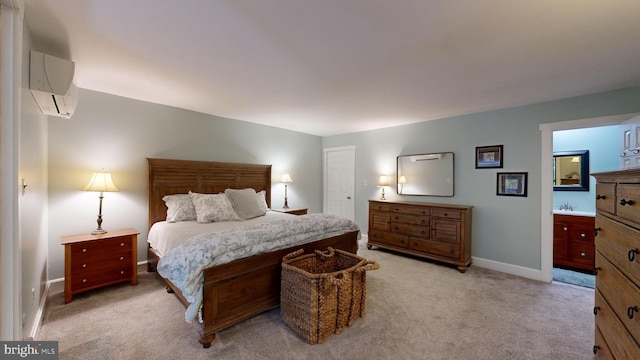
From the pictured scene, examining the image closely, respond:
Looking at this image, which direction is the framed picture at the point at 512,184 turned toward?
toward the camera

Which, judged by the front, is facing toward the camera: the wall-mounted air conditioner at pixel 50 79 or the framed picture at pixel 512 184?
the framed picture

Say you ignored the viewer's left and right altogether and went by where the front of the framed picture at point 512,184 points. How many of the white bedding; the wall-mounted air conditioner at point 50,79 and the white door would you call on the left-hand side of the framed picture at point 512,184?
0

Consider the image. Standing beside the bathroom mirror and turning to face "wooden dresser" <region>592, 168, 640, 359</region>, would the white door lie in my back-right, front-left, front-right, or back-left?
front-right

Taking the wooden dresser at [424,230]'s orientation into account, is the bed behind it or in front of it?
in front

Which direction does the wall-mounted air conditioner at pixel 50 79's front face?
to the viewer's right

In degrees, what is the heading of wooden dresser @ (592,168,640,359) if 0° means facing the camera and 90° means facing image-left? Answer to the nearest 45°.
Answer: approximately 45°

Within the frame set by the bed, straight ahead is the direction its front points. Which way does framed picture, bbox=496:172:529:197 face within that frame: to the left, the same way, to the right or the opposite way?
to the right

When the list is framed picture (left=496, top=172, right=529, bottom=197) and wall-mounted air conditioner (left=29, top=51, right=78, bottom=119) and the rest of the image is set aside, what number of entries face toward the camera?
1

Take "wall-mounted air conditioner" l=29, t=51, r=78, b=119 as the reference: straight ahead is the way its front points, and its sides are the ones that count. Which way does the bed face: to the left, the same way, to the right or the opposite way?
to the right

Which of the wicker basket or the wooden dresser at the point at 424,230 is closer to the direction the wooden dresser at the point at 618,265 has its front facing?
the wicker basket

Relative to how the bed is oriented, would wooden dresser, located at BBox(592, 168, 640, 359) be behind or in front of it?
in front

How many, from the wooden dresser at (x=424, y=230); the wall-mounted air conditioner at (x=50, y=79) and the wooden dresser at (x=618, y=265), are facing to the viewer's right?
1

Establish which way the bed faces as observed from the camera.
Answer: facing the viewer and to the right of the viewer

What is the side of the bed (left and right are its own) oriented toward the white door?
left

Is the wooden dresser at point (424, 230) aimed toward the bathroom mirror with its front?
no

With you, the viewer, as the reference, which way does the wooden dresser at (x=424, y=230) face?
facing the viewer and to the left of the viewer
